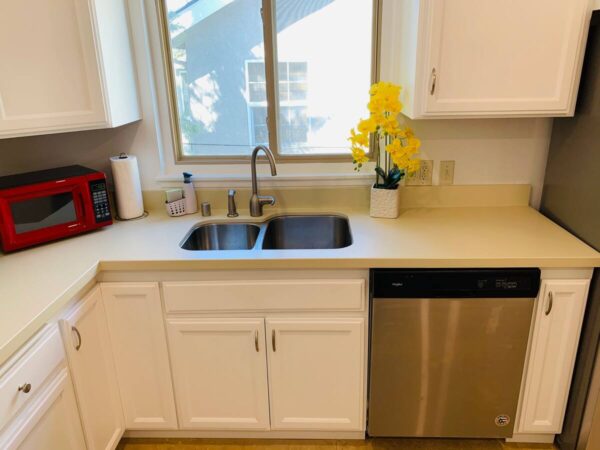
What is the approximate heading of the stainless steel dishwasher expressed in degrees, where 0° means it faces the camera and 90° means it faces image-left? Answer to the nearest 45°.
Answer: approximately 0°

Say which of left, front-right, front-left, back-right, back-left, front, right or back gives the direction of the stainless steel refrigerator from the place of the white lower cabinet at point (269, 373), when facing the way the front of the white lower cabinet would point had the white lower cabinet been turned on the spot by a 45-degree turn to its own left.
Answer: front-left

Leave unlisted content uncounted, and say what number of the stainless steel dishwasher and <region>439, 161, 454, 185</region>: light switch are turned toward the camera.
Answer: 2

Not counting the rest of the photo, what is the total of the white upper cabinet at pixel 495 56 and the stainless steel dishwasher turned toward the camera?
2

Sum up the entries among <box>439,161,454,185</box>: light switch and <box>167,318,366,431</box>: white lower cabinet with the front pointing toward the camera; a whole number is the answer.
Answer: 2

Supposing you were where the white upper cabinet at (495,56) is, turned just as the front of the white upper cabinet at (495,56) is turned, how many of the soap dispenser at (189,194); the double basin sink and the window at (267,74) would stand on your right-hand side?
3

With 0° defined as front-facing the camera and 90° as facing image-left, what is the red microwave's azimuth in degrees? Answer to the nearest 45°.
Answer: approximately 315°

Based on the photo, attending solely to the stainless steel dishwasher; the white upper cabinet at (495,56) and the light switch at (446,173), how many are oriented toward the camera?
3

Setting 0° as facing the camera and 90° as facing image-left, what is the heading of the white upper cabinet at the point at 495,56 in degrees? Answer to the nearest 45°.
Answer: approximately 0°
